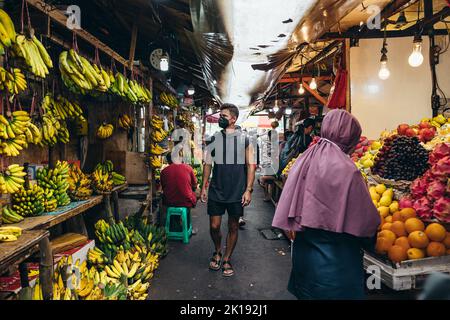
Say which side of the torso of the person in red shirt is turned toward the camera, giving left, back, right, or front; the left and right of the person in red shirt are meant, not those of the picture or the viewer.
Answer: back

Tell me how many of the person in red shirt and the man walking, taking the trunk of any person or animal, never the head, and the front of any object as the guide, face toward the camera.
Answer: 1

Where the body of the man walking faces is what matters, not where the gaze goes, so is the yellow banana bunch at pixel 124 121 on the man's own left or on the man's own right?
on the man's own right

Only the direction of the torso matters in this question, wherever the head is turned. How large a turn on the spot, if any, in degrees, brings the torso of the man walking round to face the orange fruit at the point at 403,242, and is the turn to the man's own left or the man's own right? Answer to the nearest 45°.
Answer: approximately 45° to the man's own left

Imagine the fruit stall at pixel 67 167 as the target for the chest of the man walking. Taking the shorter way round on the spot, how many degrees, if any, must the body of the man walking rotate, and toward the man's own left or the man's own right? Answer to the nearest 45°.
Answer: approximately 90° to the man's own right

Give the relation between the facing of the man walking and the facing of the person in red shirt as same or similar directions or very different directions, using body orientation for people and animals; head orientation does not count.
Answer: very different directions

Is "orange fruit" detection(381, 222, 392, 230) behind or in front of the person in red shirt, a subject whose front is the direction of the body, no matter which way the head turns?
behind

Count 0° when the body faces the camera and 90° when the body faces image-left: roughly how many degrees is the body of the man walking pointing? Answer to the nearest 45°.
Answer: approximately 0°

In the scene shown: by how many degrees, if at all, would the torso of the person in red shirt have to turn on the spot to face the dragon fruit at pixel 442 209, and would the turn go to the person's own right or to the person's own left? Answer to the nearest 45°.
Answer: approximately 135° to the person's own right
